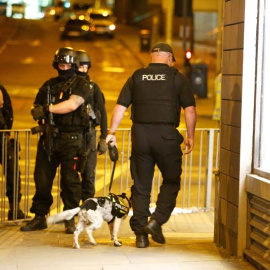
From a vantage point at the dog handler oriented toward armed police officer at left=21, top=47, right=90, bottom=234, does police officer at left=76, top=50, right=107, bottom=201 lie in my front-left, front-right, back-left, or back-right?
front-right

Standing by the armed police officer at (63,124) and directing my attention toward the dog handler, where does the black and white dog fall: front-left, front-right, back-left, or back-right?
front-right

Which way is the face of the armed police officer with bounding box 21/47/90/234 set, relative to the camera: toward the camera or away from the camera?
toward the camera

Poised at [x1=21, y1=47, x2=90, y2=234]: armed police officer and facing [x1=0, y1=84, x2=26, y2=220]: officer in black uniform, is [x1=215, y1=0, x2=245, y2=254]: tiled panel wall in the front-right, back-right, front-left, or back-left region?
back-right

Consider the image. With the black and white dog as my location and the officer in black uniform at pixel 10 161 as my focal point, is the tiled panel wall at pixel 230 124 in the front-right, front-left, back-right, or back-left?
back-right

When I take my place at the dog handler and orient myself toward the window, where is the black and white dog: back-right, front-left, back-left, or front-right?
back-right
